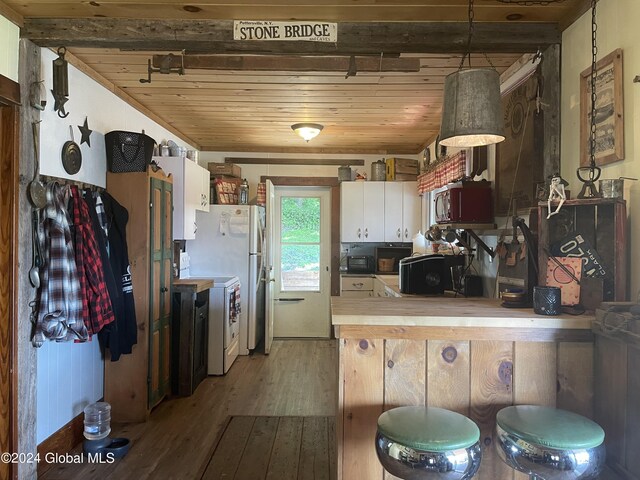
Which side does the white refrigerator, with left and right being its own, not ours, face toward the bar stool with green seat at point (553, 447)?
right

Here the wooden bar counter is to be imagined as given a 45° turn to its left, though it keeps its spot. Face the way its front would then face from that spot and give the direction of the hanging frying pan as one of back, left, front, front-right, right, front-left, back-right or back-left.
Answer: back-right

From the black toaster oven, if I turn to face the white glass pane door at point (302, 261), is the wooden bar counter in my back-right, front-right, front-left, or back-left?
back-left

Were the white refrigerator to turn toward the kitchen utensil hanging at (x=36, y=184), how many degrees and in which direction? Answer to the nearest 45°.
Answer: approximately 135° to its right

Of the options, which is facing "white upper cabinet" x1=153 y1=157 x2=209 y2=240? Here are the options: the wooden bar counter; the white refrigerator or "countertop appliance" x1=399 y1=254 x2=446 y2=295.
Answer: the countertop appliance

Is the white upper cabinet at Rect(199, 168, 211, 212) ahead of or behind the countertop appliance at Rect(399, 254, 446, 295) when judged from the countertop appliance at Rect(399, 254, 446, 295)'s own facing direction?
ahead

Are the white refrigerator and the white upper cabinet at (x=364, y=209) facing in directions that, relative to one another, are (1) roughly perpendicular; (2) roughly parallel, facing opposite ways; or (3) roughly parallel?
roughly perpendicular
